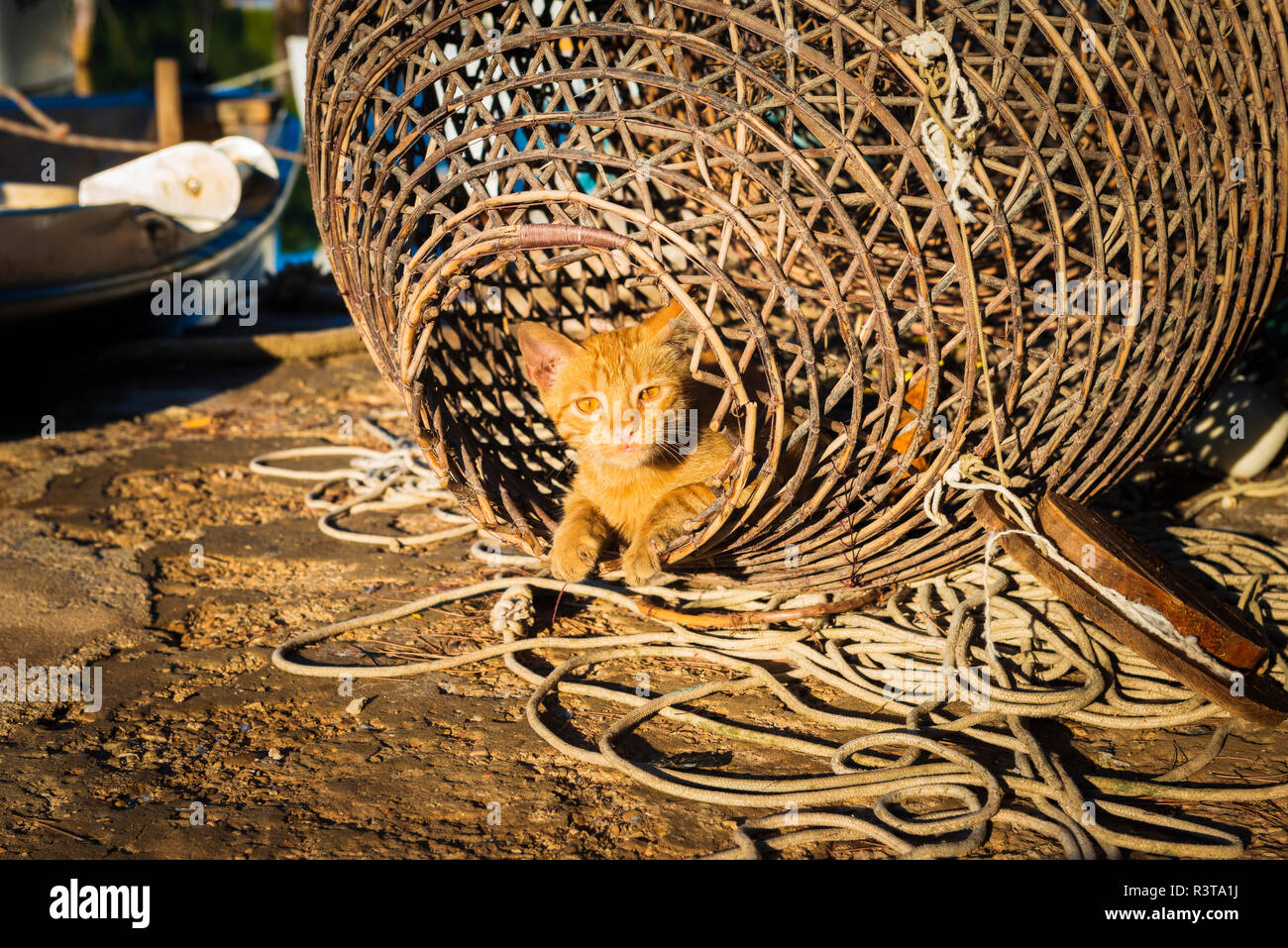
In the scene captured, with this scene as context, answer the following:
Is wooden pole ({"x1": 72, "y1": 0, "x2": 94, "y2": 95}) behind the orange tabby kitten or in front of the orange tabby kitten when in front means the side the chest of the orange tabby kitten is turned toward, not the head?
behind

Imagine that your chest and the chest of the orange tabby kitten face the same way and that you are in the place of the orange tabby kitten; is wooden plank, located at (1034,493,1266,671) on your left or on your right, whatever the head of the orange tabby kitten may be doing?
on your left

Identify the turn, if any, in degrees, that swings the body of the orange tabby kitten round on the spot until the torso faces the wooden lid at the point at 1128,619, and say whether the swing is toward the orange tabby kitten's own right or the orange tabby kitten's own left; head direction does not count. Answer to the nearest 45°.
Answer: approximately 45° to the orange tabby kitten's own left

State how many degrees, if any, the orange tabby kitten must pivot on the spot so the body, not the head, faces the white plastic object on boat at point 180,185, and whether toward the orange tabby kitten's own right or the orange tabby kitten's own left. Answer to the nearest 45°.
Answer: approximately 135° to the orange tabby kitten's own right

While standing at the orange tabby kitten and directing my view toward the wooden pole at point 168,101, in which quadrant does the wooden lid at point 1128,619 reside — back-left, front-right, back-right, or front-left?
back-right

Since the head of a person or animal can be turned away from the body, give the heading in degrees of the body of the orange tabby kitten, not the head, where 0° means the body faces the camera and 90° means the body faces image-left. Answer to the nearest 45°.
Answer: approximately 0°

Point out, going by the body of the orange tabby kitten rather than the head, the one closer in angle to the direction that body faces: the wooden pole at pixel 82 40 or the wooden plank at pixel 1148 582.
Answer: the wooden plank
